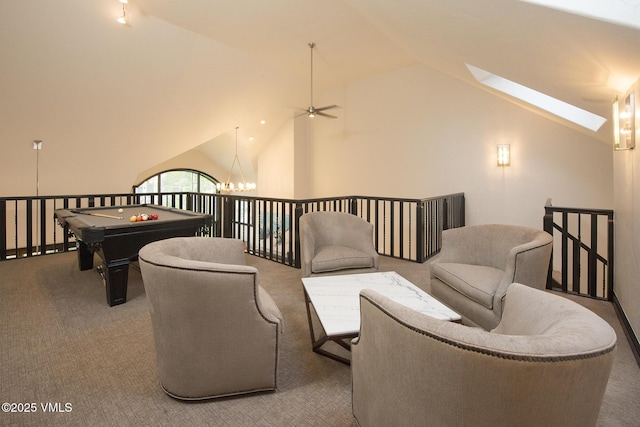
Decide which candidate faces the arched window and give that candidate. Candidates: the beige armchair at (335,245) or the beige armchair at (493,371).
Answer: the beige armchair at (493,371)

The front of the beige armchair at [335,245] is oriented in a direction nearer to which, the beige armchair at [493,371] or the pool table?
the beige armchair

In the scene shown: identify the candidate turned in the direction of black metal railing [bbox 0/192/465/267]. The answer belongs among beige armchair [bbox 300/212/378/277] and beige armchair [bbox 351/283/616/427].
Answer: beige armchair [bbox 351/283/616/427]

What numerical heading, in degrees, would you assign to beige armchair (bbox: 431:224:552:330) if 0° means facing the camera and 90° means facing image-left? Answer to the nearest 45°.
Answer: approximately 45°

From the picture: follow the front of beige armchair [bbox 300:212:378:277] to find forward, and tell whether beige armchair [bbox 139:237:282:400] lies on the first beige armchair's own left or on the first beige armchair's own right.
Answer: on the first beige armchair's own right

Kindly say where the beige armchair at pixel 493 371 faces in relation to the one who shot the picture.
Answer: facing away from the viewer and to the left of the viewer

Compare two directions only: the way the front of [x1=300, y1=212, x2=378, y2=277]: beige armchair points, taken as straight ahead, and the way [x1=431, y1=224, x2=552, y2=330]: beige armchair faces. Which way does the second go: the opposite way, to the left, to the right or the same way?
to the right

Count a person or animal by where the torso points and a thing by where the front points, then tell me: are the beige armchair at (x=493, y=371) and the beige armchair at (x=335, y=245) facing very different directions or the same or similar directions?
very different directions

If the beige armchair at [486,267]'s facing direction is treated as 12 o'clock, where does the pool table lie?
The pool table is roughly at 1 o'clock from the beige armchair.
